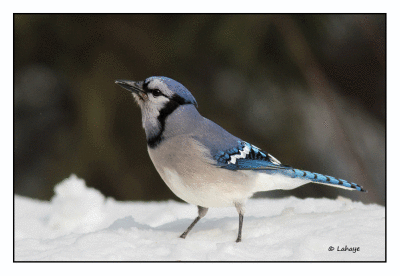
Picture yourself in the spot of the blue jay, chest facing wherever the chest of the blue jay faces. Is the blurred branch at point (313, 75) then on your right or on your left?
on your right

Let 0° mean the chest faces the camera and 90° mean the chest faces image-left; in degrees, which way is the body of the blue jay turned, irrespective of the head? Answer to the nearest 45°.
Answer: approximately 90°
